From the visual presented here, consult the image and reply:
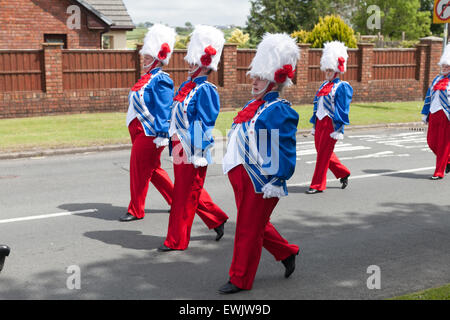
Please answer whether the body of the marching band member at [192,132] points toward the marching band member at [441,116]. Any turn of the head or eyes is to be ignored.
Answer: no

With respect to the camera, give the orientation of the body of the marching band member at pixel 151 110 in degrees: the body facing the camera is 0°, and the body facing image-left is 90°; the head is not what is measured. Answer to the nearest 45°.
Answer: approximately 90°

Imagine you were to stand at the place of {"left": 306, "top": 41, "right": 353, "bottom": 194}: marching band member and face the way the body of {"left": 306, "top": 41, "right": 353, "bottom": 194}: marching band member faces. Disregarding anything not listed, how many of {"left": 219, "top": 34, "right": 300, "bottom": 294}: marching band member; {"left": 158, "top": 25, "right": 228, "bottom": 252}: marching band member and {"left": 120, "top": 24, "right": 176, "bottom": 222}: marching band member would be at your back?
0

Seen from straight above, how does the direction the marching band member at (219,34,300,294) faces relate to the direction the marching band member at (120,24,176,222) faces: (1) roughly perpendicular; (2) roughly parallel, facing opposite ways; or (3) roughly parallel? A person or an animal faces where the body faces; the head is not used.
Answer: roughly parallel

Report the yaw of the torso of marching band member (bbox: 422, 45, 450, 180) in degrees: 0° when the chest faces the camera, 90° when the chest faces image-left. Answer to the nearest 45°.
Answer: approximately 45°

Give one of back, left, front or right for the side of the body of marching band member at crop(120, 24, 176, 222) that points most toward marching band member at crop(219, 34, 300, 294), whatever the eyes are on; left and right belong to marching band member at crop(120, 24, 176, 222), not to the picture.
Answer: left

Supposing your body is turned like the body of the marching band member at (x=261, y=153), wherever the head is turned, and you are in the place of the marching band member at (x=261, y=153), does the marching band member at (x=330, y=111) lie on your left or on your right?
on your right

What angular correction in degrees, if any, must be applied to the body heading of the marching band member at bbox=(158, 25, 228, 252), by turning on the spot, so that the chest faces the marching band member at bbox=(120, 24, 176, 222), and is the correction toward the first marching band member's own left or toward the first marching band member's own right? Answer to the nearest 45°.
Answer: approximately 45° to the first marching band member's own right

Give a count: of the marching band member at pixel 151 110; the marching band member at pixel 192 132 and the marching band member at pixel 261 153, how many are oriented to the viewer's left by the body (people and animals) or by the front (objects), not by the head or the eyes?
3

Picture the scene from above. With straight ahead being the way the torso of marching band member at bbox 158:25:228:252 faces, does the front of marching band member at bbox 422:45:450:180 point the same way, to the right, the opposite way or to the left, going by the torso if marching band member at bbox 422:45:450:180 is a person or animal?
the same way

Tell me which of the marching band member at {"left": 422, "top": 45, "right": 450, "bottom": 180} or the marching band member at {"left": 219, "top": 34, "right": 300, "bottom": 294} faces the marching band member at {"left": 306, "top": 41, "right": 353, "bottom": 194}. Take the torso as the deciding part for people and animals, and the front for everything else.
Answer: the marching band member at {"left": 422, "top": 45, "right": 450, "bottom": 180}

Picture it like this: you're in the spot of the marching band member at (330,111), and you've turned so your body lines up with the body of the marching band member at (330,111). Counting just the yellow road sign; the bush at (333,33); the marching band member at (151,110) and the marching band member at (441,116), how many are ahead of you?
1

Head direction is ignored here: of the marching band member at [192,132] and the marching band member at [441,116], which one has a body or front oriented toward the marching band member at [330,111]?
the marching band member at [441,116]

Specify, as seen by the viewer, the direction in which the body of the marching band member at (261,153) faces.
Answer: to the viewer's left

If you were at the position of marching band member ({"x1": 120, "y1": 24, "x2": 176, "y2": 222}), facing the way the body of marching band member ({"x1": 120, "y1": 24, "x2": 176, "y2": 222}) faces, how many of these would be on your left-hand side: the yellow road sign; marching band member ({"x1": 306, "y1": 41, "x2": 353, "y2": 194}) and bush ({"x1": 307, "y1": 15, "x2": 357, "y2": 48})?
0

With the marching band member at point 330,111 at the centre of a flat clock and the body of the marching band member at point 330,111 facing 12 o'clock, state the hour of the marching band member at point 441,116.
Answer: the marching band member at point 441,116 is roughly at 6 o'clock from the marching band member at point 330,111.

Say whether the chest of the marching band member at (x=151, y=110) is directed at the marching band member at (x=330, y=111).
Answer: no

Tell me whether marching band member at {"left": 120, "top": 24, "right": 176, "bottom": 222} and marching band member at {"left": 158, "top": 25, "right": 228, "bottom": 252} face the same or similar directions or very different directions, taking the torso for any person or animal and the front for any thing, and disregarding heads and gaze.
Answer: same or similar directions

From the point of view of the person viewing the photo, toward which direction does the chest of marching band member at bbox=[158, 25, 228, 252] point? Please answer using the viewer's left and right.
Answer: facing to the left of the viewer

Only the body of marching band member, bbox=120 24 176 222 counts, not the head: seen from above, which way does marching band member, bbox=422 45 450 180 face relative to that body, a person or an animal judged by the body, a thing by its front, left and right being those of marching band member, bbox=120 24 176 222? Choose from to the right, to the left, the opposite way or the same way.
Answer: the same way
